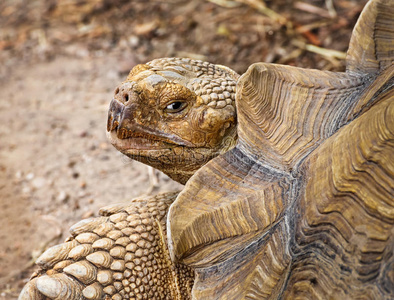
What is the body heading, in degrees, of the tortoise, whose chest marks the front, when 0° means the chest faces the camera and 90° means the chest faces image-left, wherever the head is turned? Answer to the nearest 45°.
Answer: approximately 90°
